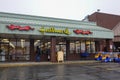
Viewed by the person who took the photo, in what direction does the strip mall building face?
facing the viewer and to the right of the viewer
